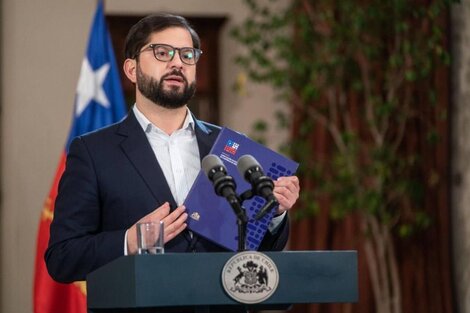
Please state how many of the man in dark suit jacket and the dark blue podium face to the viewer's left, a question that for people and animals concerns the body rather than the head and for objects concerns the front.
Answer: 0

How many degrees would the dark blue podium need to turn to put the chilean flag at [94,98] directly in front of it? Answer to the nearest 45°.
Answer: approximately 180°

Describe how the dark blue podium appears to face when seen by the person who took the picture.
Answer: facing the viewer

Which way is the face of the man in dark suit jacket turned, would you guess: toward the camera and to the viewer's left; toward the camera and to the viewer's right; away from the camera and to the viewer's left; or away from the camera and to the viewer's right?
toward the camera and to the viewer's right

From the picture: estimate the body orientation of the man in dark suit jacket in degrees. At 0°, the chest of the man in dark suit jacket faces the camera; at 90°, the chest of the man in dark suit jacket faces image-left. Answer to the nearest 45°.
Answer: approximately 315°

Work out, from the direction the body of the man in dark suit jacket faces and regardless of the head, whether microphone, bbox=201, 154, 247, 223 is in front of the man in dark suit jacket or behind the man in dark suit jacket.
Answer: in front
